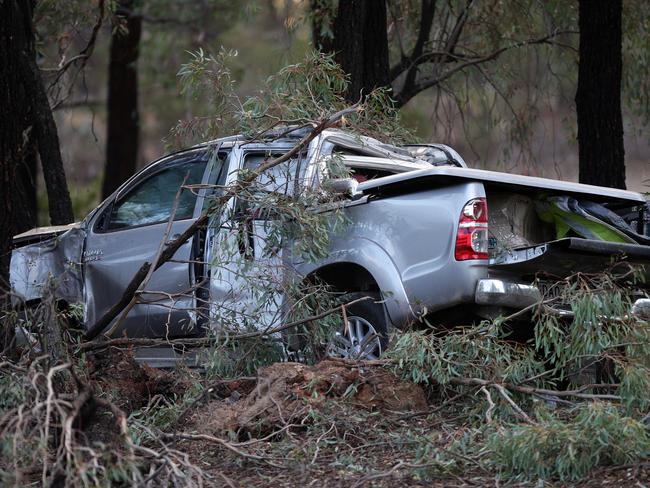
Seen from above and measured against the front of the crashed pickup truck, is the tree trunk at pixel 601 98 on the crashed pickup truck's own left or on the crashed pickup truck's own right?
on the crashed pickup truck's own right

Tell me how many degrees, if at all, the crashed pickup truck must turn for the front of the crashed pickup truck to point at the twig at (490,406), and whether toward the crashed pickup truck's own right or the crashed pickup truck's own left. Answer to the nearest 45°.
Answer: approximately 180°

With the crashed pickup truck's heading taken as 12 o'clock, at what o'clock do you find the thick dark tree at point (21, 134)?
The thick dark tree is roughly at 12 o'clock from the crashed pickup truck.

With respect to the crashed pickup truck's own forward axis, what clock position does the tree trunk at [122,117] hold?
The tree trunk is roughly at 1 o'clock from the crashed pickup truck.

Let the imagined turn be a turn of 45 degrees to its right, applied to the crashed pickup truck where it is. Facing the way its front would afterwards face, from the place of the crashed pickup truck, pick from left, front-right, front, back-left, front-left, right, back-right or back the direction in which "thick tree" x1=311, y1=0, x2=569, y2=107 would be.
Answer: front

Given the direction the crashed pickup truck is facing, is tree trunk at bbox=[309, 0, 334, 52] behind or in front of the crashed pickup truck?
in front

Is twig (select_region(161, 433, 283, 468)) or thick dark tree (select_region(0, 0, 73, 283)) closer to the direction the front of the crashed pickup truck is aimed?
the thick dark tree

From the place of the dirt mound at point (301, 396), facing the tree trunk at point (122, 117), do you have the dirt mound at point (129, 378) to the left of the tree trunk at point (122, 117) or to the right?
left

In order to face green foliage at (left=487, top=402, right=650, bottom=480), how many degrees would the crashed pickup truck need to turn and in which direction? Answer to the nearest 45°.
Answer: approximately 180°

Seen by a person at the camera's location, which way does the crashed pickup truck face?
facing away from the viewer and to the left of the viewer

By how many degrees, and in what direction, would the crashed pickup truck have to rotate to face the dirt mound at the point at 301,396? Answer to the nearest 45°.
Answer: approximately 90° to its left
